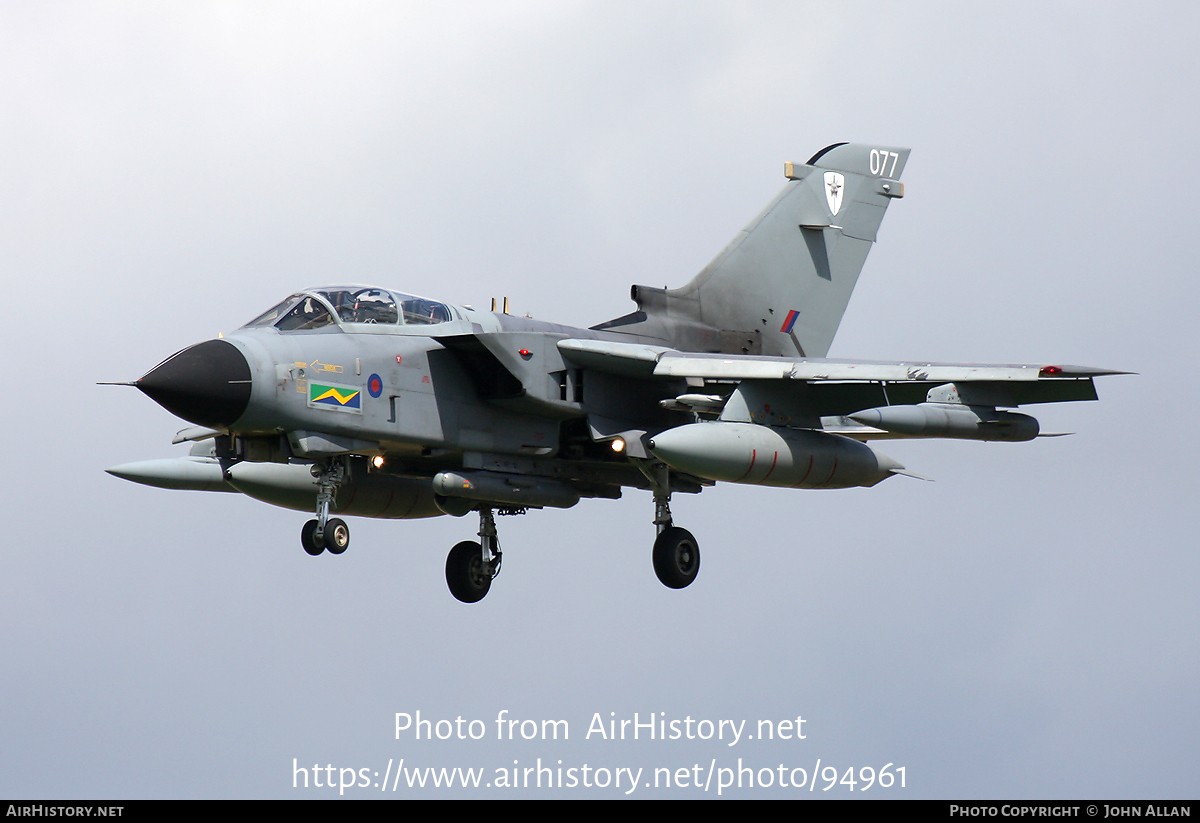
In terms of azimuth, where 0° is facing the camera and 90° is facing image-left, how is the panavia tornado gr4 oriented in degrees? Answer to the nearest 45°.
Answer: approximately 45°
